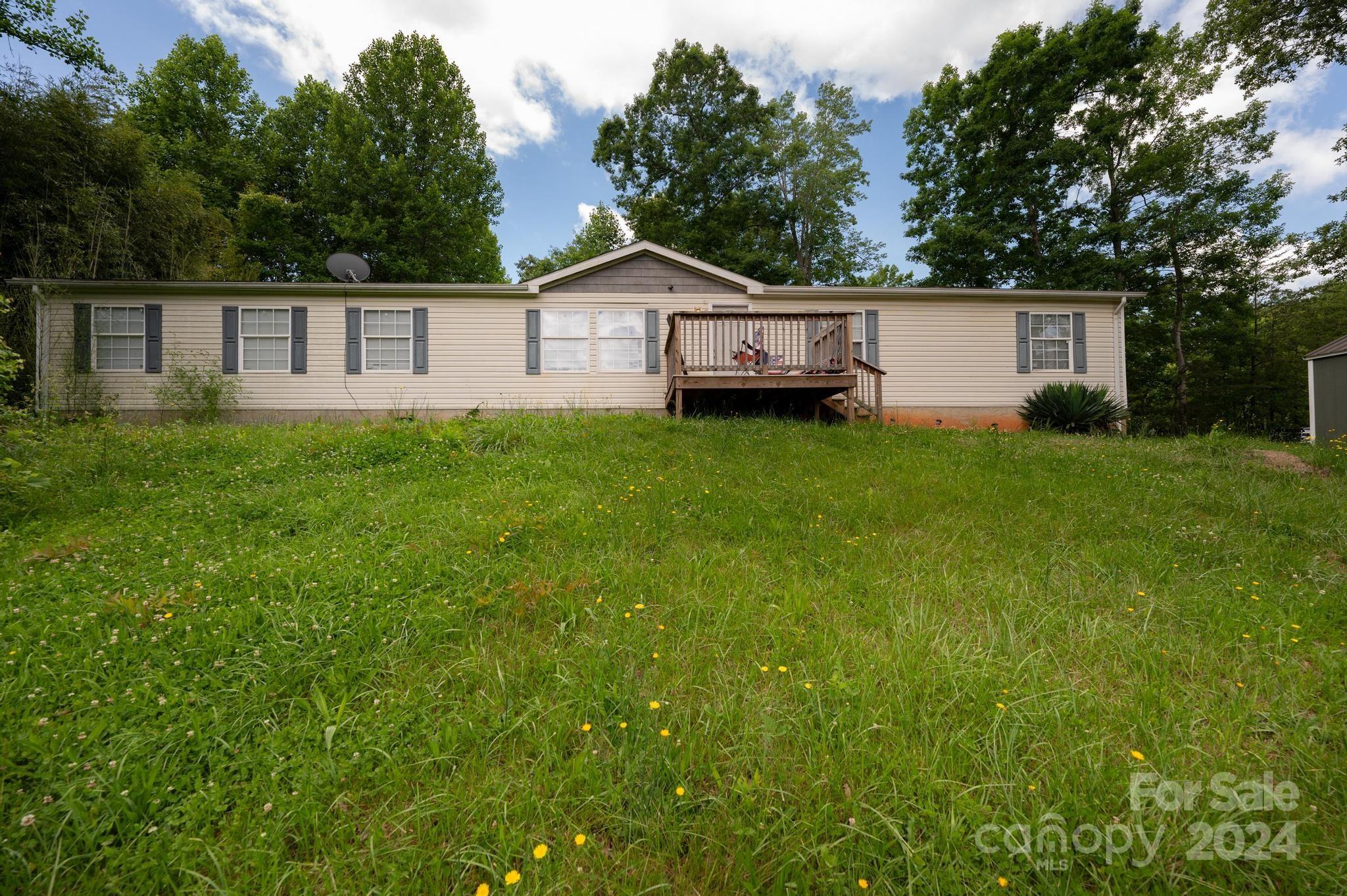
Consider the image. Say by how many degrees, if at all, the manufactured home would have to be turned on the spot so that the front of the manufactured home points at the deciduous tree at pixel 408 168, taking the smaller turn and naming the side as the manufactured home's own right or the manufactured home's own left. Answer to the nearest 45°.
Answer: approximately 135° to the manufactured home's own right

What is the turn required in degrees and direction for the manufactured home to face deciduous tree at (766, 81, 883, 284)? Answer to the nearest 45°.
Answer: approximately 135° to its left

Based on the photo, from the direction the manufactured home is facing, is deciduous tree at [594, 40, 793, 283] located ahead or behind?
behind

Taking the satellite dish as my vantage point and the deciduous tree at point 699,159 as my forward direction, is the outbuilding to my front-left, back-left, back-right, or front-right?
front-right

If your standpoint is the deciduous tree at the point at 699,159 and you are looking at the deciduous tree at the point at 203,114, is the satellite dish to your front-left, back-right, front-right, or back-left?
front-left

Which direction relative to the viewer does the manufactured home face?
toward the camera

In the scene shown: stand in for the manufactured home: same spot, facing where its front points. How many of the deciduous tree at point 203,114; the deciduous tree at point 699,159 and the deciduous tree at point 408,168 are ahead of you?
0

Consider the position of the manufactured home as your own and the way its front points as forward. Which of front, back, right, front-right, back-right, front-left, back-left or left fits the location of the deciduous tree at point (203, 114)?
back-right

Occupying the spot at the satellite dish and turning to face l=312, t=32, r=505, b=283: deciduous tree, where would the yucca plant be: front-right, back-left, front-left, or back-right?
back-right
